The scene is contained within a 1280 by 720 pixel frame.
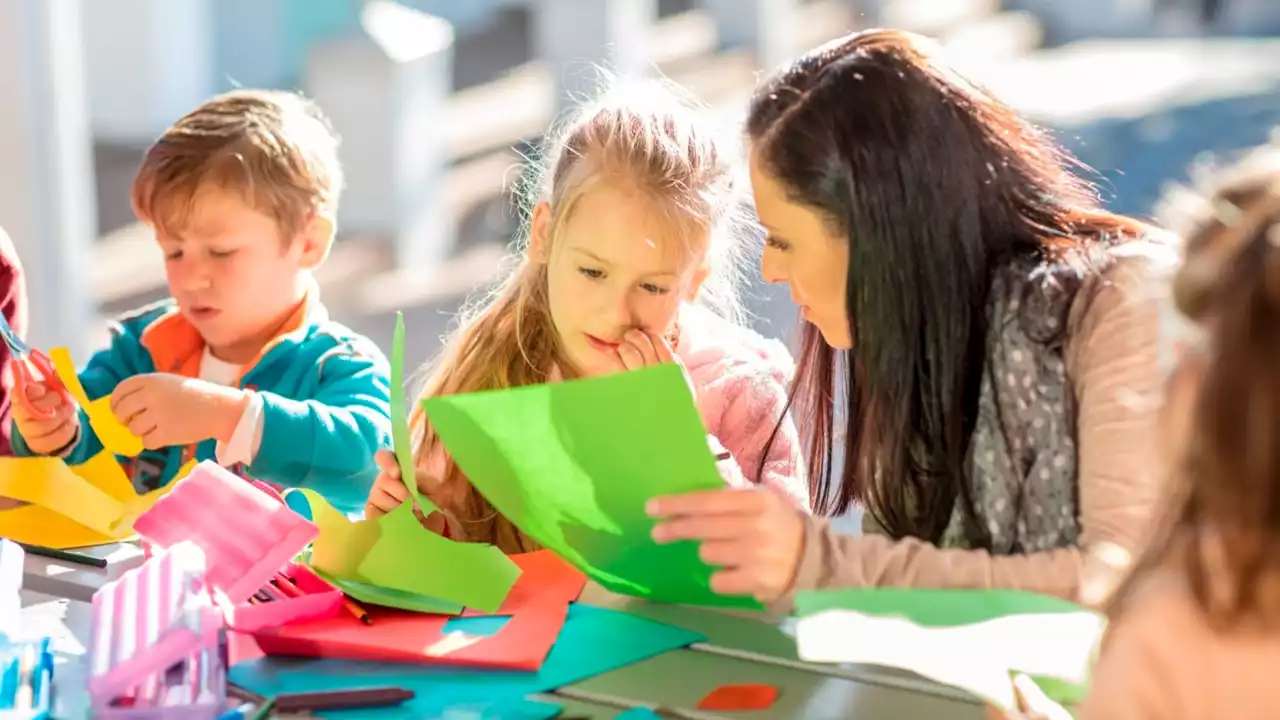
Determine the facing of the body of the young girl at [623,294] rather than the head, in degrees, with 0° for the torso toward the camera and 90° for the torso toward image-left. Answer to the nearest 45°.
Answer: approximately 0°

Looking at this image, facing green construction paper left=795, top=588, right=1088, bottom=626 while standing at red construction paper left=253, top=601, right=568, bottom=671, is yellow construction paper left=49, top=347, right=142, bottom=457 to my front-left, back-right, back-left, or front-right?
back-left

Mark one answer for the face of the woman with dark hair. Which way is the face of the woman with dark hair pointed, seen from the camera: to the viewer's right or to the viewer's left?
to the viewer's left

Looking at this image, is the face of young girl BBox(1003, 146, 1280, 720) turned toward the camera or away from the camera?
away from the camera

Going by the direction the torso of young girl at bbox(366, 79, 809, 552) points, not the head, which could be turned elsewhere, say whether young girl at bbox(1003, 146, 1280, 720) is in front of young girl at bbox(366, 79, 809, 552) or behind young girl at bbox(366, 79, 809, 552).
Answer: in front
